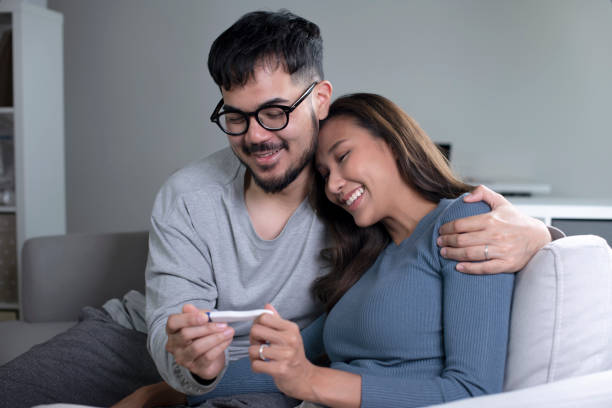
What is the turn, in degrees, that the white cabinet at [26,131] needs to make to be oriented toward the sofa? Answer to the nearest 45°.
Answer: approximately 45° to its left

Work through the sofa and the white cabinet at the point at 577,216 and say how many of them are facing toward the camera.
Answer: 2

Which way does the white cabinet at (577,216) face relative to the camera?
toward the camera

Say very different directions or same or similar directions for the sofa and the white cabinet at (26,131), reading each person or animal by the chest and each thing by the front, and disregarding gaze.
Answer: same or similar directions

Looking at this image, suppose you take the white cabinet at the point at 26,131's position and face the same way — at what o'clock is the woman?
The woman is roughly at 10 o'clock from the white cabinet.

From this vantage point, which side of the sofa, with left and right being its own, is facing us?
front

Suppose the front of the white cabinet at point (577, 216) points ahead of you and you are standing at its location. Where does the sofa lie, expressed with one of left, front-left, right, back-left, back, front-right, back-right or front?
front

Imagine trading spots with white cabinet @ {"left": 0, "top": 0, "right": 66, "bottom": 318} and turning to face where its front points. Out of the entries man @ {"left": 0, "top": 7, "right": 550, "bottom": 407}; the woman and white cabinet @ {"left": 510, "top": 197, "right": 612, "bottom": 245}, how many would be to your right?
0

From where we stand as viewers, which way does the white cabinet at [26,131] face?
facing the viewer and to the left of the viewer

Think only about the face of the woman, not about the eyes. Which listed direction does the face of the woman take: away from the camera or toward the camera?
toward the camera

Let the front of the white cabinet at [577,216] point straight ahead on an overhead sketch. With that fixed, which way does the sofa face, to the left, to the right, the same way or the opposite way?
the same way

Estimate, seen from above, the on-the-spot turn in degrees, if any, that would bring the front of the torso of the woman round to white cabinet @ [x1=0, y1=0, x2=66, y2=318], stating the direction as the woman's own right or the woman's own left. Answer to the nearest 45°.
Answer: approximately 90° to the woman's own right

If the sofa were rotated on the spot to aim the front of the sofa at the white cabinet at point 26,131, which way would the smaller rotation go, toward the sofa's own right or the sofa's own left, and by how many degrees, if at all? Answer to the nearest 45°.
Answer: approximately 135° to the sofa's own right
